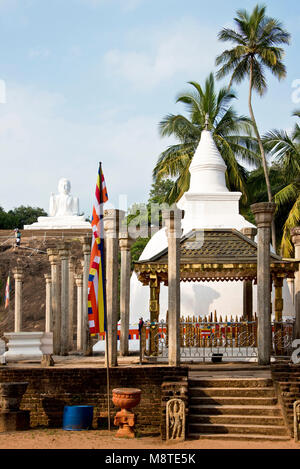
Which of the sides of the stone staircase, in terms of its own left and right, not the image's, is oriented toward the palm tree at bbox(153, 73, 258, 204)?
back

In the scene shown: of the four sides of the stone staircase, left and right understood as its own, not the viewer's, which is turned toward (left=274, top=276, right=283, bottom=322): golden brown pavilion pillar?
back

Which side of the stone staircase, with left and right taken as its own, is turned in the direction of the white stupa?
back

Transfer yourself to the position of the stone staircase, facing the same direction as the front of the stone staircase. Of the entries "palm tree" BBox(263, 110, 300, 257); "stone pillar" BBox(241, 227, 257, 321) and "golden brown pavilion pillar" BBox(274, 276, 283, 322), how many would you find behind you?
3

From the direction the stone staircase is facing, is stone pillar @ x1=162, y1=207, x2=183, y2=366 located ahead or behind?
behind

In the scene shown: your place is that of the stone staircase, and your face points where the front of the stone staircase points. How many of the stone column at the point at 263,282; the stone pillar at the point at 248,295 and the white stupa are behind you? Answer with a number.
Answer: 3

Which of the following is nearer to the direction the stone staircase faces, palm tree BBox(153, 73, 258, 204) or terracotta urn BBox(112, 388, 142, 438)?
the terracotta urn

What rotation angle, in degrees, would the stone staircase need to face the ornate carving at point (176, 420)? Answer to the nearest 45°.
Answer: approximately 45° to its right

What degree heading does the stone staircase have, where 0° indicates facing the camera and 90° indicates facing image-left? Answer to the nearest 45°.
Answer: approximately 0°

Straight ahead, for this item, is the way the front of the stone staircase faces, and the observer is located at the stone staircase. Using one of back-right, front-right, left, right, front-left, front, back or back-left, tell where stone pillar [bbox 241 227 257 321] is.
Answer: back

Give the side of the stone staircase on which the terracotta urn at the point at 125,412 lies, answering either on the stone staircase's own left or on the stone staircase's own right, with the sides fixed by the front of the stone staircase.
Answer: on the stone staircase's own right
